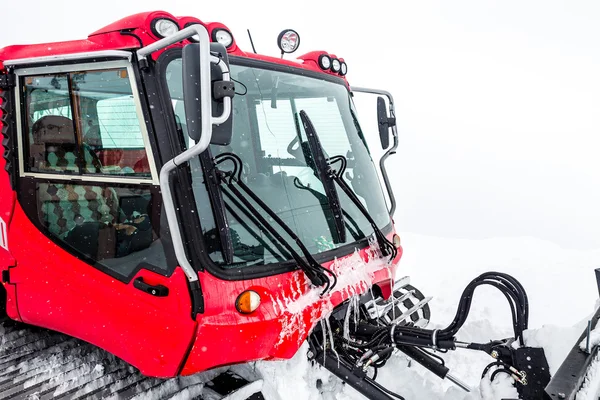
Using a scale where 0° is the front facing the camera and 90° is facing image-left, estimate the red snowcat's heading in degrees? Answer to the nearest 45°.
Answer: approximately 315°
